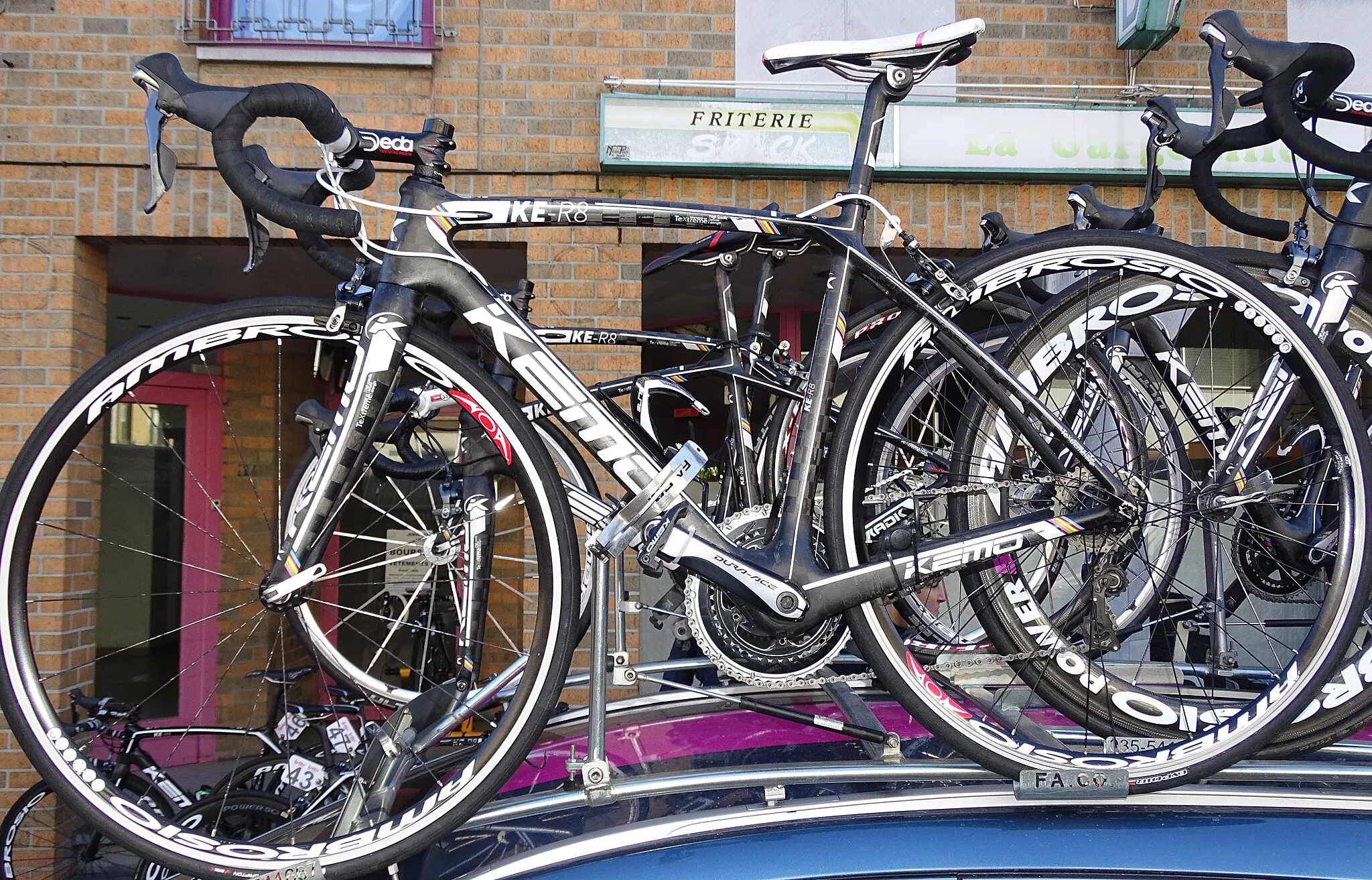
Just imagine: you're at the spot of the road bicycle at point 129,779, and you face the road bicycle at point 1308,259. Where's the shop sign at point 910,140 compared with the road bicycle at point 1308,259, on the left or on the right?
left

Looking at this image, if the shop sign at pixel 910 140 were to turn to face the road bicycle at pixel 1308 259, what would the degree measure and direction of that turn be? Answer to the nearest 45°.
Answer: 0° — it already faces it

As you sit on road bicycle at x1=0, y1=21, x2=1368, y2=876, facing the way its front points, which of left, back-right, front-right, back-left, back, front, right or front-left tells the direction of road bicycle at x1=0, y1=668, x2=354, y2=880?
front-right

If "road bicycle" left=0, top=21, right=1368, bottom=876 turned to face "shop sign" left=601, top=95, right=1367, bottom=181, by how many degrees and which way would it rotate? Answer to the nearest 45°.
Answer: approximately 90° to its right

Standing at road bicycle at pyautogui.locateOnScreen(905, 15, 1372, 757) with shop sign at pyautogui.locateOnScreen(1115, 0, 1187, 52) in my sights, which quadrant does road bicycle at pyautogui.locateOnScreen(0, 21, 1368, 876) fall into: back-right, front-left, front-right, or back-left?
back-left

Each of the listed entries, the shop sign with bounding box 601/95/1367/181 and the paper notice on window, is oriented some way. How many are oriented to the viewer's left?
0

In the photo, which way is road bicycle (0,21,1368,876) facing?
to the viewer's left

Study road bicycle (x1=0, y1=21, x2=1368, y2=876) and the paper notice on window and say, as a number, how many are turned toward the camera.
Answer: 1

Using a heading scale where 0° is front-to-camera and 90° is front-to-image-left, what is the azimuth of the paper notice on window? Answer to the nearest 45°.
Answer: approximately 0°

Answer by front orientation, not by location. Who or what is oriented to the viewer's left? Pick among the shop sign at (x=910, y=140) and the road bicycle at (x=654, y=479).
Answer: the road bicycle

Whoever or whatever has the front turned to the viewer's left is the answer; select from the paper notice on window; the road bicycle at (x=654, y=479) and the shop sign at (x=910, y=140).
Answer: the road bicycle

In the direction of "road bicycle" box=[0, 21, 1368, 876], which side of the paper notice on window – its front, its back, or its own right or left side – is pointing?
front

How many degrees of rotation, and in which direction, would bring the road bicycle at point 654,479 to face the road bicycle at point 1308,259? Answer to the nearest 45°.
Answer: approximately 180°

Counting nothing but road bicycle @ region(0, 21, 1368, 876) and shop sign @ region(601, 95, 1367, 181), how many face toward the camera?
1

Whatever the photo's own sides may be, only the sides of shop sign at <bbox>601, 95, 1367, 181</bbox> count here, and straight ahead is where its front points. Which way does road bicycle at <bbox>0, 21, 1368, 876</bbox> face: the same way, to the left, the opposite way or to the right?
to the right

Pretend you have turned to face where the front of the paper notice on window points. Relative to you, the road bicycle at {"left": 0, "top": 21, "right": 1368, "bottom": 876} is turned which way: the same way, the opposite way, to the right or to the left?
to the right
